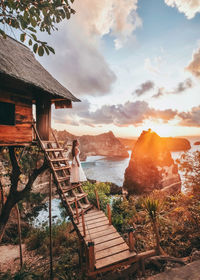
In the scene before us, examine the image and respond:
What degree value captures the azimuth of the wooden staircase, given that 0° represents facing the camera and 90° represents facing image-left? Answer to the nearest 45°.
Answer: approximately 315°

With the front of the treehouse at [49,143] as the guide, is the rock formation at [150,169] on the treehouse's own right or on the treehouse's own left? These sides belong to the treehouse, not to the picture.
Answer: on the treehouse's own left

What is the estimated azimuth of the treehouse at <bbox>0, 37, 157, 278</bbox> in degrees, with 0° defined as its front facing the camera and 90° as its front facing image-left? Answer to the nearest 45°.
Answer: approximately 315°
